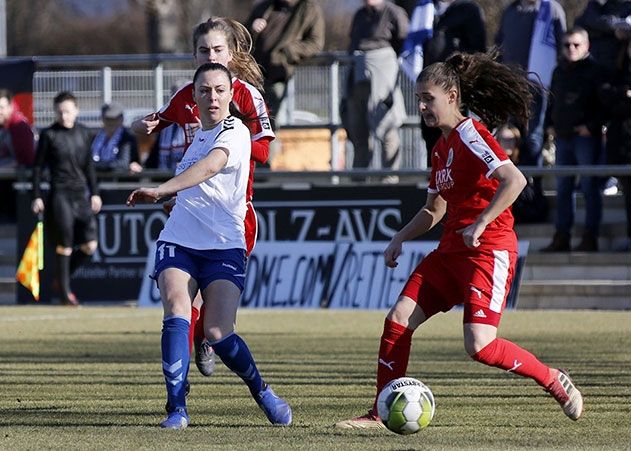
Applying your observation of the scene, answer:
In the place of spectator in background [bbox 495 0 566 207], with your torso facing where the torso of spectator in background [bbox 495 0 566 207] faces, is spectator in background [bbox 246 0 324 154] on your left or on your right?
on your right

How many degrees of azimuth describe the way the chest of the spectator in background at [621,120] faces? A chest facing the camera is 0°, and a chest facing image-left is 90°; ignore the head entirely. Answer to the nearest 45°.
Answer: approximately 0°

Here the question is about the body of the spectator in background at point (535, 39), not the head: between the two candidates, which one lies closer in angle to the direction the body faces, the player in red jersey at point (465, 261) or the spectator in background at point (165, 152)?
the player in red jersey

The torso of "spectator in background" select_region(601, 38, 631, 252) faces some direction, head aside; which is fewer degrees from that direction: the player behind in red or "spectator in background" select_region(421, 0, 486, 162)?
the player behind in red

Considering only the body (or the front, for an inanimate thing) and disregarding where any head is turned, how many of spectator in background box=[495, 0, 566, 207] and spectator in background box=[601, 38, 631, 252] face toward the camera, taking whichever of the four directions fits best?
2

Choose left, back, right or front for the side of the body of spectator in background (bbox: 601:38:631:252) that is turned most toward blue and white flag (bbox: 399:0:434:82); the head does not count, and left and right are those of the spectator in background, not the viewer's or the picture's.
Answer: right

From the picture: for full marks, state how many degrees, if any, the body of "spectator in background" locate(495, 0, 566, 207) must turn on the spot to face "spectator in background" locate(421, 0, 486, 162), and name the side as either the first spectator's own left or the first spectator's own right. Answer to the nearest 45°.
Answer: approximately 45° to the first spectator's own right
